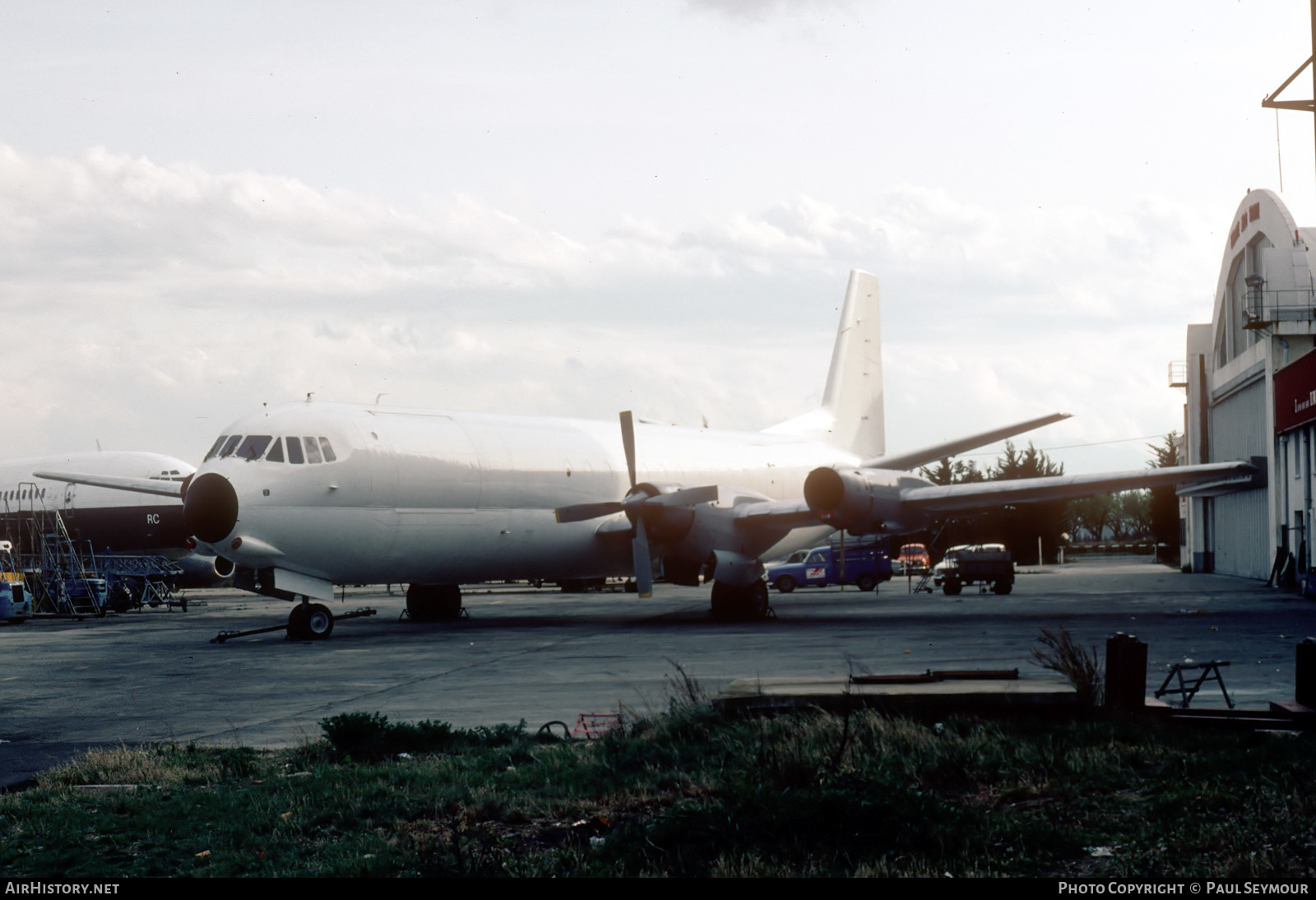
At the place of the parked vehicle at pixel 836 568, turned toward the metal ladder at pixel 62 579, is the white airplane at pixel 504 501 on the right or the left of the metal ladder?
left

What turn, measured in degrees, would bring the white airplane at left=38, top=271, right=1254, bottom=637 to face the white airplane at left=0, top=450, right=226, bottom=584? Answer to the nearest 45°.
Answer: approximately 90° to its right

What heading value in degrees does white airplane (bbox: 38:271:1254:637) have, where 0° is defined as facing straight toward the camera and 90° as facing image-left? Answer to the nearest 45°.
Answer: approximately 45°

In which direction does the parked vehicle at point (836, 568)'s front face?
to the viewer's left

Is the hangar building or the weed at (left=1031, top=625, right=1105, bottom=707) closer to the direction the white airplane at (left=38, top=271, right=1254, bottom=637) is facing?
the weed

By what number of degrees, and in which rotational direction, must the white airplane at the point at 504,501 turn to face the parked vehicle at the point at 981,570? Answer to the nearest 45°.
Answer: approximately 180°

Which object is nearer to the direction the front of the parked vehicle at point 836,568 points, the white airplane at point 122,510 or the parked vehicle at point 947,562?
the white airplane

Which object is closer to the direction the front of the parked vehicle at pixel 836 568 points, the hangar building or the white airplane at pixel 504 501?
the white airplane
